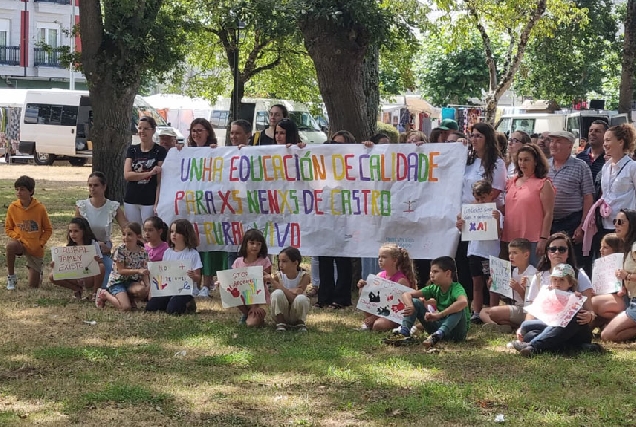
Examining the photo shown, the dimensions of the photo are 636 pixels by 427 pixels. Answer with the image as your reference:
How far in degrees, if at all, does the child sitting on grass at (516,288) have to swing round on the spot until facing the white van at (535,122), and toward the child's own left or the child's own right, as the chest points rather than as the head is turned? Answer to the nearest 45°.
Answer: approximately 135° to the child's own right

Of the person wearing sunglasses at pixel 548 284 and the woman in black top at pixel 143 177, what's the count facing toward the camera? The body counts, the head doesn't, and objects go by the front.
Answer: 2

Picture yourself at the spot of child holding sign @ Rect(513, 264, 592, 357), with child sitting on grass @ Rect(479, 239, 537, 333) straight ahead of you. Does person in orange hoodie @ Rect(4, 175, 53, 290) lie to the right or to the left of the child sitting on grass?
left

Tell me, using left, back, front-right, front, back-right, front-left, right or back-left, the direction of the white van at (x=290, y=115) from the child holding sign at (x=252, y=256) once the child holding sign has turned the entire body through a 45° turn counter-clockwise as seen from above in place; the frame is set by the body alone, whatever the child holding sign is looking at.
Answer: back-left

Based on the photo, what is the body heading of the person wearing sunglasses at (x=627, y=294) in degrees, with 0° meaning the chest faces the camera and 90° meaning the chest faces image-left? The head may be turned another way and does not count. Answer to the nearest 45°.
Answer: approximately 45°

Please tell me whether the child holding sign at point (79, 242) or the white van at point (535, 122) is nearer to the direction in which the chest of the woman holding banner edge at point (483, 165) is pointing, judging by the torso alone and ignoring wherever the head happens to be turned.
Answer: the child holding sign

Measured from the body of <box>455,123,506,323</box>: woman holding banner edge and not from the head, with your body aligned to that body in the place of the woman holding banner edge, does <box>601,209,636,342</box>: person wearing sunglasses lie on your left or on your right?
on your left

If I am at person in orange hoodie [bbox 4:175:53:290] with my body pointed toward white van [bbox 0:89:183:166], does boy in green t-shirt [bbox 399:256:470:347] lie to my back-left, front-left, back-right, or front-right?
back-right

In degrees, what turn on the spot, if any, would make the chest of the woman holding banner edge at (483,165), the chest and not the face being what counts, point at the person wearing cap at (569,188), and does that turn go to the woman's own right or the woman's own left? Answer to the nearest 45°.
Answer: approximately 135° to the woman's own left

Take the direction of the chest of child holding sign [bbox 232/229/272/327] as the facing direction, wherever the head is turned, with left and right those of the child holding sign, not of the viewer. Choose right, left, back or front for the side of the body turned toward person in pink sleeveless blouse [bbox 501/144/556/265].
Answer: left

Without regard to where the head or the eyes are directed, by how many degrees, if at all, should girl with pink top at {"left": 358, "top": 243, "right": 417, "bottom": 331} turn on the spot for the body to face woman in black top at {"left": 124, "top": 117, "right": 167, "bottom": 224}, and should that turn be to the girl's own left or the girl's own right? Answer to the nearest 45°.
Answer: approximately 90° to the girl's own right

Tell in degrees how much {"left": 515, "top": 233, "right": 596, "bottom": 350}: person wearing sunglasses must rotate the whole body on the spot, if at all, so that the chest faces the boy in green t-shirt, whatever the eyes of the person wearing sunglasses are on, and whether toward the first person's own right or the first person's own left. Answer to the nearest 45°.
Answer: approximately 90° to the first person's own right
